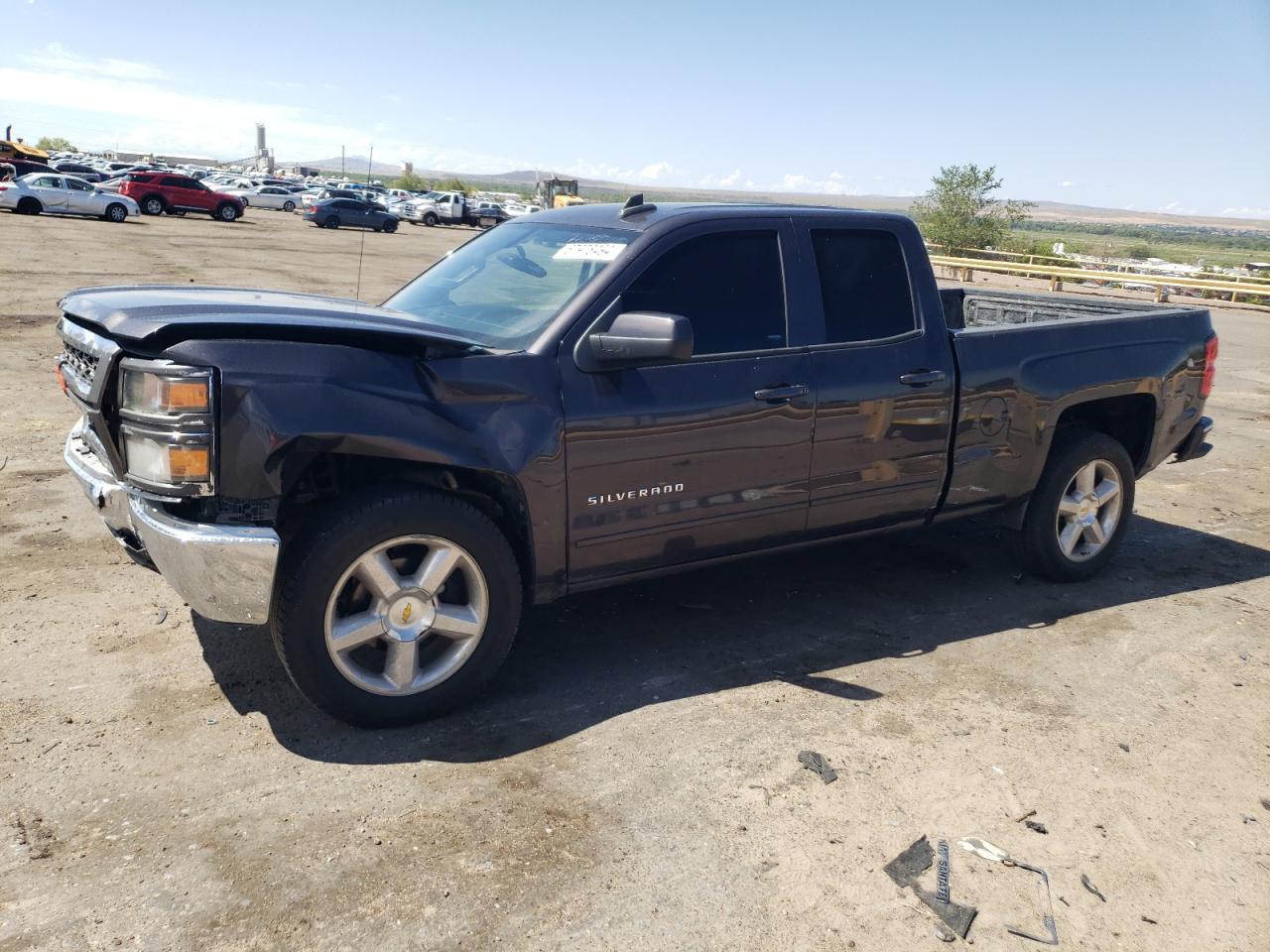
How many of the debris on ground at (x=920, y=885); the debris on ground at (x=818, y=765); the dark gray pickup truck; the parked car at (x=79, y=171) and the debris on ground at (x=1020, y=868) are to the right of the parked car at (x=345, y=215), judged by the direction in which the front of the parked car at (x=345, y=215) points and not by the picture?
4

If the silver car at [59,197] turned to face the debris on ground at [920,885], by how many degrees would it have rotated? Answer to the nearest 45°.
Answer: approximately 90° to its right

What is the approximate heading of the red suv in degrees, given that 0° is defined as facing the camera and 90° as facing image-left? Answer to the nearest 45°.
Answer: approximately 270°

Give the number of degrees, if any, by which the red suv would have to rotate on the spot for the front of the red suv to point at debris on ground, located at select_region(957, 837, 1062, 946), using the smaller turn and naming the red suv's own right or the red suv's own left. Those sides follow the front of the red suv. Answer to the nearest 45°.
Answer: approximately 90° to the red suv's own right

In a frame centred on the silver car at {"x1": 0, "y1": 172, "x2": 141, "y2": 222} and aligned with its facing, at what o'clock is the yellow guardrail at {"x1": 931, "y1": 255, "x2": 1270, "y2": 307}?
The yellow guardrail is roughly at 1 o'clock from the silver car.

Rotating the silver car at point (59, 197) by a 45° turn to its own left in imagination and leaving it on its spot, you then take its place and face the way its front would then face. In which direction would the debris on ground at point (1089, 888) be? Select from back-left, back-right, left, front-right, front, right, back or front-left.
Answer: back-right

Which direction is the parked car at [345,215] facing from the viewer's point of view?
to the viewer's right

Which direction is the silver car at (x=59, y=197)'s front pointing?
to the viewer's right

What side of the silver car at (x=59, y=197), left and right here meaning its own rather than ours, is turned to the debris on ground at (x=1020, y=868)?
right

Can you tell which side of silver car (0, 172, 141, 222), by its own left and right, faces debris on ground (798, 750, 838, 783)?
right

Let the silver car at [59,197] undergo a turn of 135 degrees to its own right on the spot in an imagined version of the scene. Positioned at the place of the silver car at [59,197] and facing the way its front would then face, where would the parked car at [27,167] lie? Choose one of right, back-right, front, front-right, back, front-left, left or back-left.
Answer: back-right
